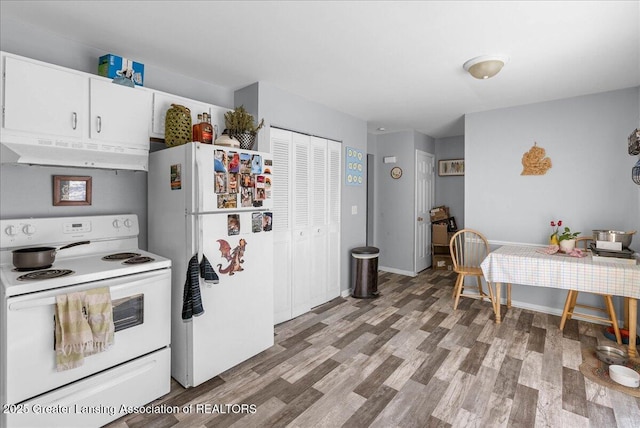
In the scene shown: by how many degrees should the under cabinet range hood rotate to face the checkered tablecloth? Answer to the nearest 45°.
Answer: approximately 45° to its left

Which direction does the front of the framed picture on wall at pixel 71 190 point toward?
toward the camera

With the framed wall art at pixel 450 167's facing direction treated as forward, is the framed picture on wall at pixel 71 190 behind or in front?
in front

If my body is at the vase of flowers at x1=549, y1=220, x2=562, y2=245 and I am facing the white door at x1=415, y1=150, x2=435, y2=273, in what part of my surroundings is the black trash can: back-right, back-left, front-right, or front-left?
front-left

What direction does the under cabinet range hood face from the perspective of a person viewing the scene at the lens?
facing the viewer

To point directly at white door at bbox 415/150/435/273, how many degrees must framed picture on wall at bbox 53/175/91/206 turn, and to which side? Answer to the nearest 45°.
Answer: approximately 90° to its left

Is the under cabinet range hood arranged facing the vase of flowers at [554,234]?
no

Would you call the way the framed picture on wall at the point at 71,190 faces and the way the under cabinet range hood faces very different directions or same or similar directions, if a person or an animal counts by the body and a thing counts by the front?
same or similar directions

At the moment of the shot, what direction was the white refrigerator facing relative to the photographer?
facing the viewer and to the right of the viewer

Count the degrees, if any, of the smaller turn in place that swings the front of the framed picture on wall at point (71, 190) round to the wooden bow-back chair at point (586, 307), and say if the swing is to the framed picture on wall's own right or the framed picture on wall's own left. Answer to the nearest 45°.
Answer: approximately 45° to the framed picture on wall's own left

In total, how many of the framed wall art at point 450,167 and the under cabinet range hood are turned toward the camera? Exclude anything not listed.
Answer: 2
